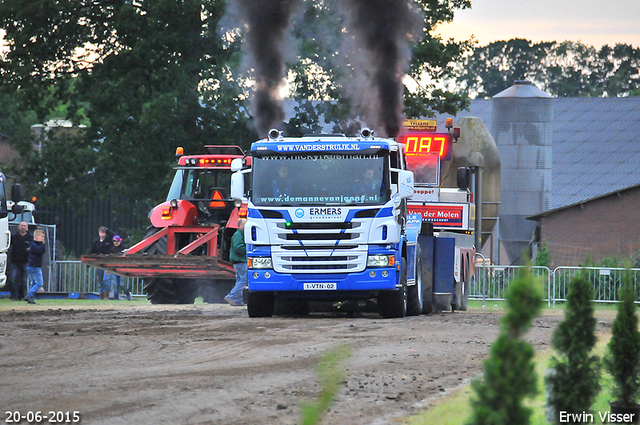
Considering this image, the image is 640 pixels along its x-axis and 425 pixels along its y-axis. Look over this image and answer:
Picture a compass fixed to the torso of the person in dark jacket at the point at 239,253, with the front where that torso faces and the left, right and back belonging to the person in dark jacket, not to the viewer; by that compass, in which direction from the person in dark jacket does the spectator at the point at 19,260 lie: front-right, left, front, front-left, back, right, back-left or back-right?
back-left

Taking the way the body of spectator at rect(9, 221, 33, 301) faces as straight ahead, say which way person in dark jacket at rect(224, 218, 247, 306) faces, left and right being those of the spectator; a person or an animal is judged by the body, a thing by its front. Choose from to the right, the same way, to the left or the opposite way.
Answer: to the left

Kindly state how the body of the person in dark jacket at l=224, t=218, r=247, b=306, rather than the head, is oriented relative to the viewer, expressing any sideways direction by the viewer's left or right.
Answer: facing to the right of the viewer

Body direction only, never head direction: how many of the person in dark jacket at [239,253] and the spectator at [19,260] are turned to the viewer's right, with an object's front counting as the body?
1

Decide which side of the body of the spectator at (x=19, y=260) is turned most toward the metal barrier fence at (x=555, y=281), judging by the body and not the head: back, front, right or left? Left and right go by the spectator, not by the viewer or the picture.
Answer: left

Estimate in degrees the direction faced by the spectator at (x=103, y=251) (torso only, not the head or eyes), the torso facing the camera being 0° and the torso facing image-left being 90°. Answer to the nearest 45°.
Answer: approximately 0°

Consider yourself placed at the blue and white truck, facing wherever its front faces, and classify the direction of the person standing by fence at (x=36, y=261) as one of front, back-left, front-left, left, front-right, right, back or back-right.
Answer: back-right
